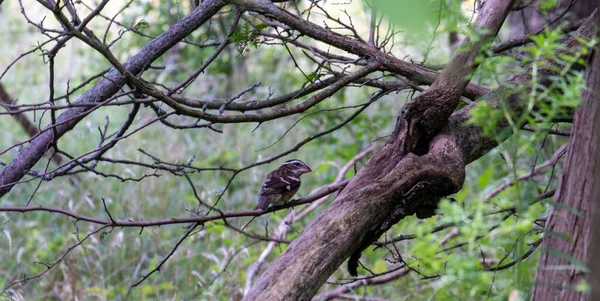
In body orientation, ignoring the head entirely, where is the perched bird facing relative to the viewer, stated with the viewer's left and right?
facing to the right of the viewer

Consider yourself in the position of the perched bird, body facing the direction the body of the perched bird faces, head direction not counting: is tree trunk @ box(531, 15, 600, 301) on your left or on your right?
on your right

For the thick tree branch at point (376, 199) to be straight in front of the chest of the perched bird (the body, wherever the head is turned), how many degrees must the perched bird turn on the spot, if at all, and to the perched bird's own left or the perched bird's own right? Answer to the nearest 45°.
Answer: approximately 90° to the perched bird's own right
